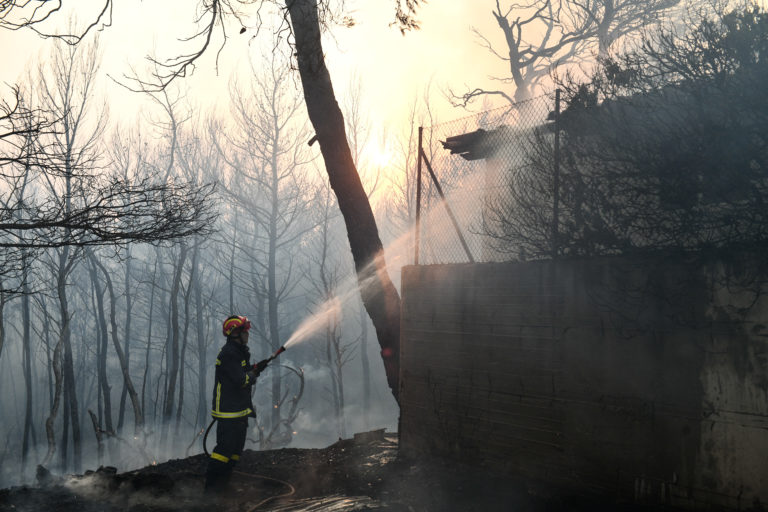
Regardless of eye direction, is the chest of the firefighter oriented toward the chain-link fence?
yes

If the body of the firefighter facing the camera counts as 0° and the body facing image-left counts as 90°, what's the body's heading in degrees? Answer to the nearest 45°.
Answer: approximately 270°
